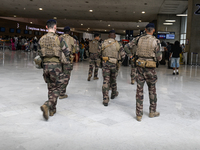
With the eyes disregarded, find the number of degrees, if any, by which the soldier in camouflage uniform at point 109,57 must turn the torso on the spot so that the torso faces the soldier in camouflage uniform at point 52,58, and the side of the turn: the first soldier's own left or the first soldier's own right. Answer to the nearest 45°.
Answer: approximately 135° to the first soldier's own left

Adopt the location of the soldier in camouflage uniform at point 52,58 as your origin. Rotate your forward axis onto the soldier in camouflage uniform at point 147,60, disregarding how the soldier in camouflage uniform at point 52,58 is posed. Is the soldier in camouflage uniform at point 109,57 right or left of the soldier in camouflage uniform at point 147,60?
left

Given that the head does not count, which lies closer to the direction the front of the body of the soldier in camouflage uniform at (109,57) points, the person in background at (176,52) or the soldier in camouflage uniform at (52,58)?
the person in background

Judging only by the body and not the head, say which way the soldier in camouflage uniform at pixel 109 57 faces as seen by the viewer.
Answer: away from the camera

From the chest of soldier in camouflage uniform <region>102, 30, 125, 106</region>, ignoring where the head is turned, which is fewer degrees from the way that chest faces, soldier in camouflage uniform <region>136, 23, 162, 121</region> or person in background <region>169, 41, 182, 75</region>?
the person in background
